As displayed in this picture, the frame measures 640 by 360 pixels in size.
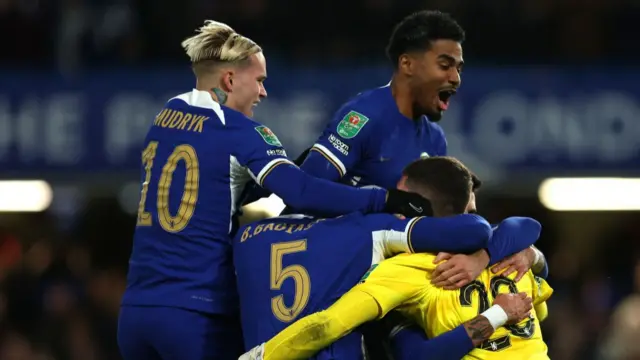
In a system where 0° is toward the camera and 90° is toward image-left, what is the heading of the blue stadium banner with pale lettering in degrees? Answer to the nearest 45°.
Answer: approximately 0°

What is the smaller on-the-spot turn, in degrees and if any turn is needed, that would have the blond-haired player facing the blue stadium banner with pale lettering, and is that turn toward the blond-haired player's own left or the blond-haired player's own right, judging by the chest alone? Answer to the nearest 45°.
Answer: approximately 45° to the blond-haired player's own left

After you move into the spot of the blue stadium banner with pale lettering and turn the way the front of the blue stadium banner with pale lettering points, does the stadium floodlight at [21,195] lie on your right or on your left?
on your right

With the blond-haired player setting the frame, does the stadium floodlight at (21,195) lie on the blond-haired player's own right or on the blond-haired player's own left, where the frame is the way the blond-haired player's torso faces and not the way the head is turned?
on the blond-haired player's own left

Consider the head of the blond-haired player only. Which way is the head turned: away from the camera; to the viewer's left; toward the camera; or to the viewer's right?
to the viewer's right

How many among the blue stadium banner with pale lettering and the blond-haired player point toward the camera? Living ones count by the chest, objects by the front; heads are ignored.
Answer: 1

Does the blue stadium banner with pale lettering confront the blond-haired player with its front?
yes

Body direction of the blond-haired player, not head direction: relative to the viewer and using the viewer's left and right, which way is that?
facing away from the viewer and to the right of the viewer

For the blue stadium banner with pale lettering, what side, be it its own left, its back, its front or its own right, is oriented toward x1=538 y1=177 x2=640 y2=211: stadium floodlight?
left

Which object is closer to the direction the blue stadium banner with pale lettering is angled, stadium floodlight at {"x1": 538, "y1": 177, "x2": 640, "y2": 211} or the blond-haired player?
the blond-haired player
